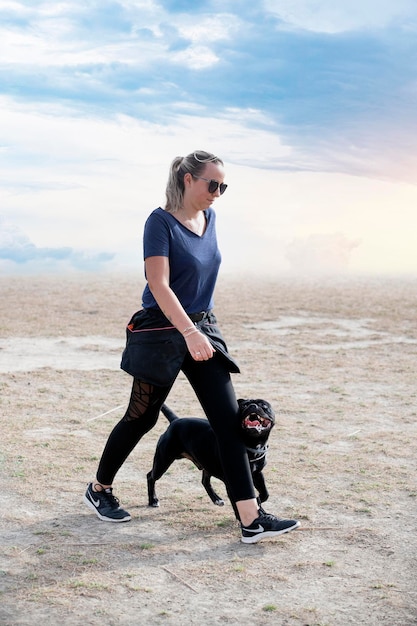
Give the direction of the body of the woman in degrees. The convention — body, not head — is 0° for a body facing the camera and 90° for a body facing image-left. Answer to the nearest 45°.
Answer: approximately 315°
